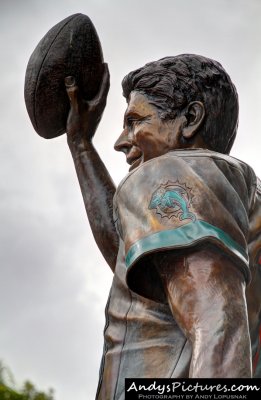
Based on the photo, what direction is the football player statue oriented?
to the viewer's left
